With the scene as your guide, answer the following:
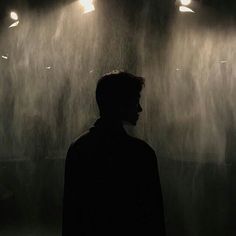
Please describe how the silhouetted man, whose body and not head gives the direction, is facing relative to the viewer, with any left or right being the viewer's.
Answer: facing away from the viewer and to the right of the viewer

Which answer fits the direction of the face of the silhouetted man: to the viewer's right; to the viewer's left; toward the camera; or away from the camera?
to the viewer's right
